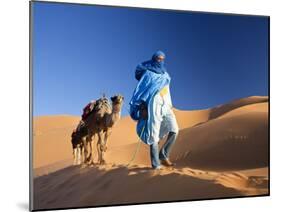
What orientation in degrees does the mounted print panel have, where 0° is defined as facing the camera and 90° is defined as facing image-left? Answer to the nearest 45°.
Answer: approximately 315°
